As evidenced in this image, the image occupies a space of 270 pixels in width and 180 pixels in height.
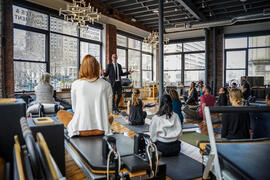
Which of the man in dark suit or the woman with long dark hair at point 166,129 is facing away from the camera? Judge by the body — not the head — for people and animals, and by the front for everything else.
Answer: the woman with long dark hair

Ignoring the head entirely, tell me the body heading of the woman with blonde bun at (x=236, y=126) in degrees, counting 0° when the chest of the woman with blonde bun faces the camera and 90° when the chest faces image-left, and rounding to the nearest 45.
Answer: approximately 180°

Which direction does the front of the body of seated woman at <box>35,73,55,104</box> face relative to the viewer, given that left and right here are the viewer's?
facing away from the viewer

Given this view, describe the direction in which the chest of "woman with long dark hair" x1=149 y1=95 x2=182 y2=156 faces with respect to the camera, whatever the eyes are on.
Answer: away from the camera

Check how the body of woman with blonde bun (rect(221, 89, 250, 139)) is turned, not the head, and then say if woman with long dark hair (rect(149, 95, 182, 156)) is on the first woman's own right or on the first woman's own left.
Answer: on the first woman's own left

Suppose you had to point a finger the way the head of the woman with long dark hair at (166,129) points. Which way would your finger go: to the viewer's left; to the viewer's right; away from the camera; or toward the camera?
away from the camera

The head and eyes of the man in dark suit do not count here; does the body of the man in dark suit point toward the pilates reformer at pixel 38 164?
yes

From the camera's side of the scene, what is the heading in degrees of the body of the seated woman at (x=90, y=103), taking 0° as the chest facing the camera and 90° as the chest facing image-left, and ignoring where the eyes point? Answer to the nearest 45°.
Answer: approximately 180°
